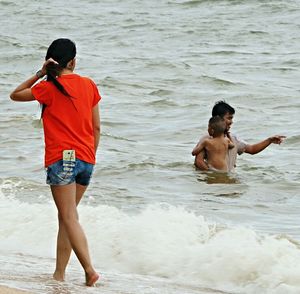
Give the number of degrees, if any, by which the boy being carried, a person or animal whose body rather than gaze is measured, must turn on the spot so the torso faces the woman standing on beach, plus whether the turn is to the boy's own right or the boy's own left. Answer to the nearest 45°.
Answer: approximately 180°

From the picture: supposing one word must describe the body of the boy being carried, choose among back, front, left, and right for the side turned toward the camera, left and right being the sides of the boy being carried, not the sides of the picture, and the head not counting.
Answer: back
